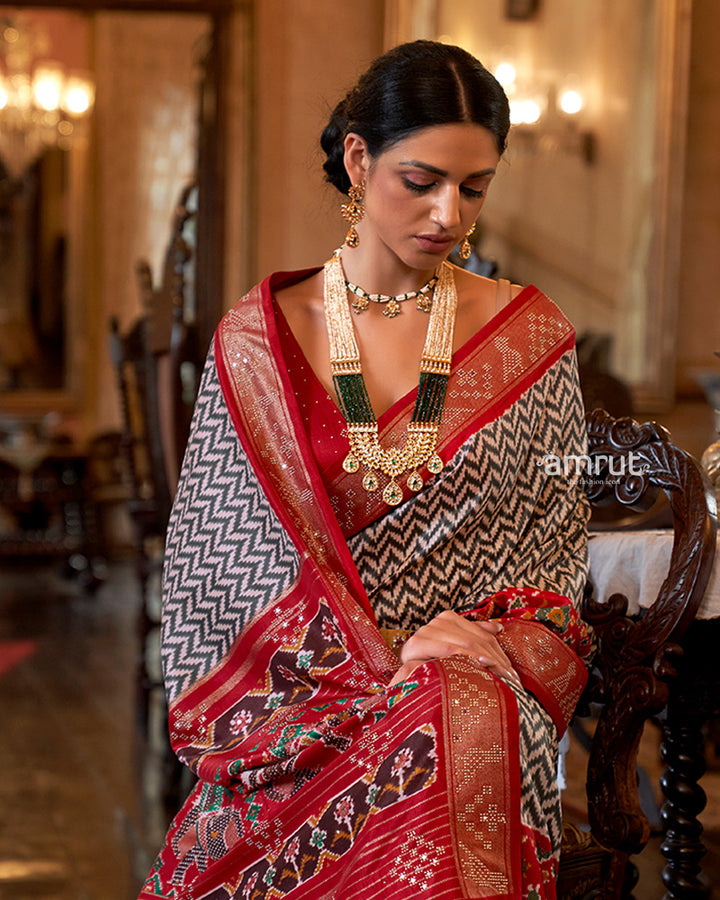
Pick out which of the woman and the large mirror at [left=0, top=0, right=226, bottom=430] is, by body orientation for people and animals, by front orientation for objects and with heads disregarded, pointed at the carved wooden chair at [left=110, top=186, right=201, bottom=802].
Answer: the large mirror

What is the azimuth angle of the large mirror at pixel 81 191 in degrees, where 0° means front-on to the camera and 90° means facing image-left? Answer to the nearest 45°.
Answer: approximately 0°

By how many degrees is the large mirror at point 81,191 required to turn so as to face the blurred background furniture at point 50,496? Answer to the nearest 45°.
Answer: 0° — it already faces it

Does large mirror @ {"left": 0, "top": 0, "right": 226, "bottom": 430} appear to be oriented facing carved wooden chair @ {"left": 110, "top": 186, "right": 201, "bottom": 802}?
yes

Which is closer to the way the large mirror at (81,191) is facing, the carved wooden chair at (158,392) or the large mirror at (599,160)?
the carved wooden chair

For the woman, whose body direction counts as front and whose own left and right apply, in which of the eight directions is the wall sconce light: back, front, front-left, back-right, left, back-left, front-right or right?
back

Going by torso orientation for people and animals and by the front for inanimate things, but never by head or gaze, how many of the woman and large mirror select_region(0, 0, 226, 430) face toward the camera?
2

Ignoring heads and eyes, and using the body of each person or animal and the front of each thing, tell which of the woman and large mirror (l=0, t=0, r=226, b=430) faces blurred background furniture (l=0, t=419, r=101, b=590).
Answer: the large mirror

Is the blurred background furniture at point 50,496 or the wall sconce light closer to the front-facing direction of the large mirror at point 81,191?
the blurred background furniture

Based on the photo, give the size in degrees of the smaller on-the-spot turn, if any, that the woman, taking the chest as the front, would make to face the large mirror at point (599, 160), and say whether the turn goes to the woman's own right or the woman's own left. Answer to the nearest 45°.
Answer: approximately 180°

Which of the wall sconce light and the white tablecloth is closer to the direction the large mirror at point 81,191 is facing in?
the white tablecloth

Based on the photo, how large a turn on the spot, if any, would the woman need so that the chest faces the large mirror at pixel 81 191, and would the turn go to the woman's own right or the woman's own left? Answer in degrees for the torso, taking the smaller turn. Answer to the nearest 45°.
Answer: approximately 180°
